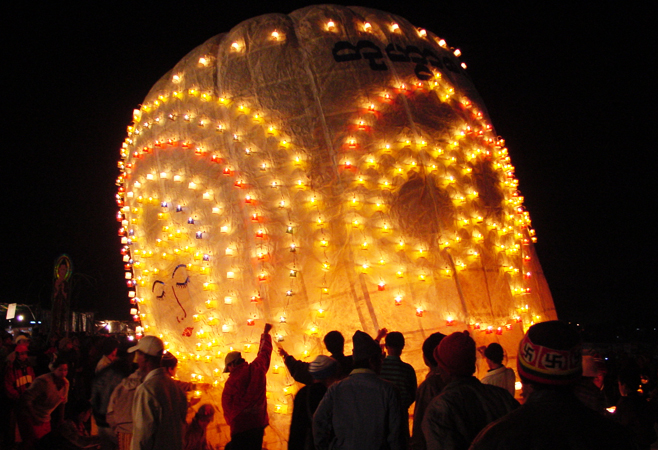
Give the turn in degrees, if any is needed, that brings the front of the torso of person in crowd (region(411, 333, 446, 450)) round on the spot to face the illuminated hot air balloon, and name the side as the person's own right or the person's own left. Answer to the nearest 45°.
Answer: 0° — they already face it

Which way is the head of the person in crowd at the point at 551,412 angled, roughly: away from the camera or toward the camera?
away from the camera

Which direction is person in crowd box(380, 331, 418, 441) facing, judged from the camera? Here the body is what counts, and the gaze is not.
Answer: away from the camera

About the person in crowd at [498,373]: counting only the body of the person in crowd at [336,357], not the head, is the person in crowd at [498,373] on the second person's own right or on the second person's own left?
on the second person's own right

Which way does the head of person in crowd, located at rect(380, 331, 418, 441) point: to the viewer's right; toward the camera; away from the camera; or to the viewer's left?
away from the camera

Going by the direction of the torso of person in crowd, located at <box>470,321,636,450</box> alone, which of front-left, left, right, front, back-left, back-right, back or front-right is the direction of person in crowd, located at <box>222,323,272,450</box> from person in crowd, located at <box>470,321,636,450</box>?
front-left

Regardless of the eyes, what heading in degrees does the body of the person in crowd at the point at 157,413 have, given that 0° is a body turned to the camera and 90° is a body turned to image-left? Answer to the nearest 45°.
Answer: approximately 135°

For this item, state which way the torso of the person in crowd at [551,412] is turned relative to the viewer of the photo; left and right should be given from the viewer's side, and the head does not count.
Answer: facing away from the viewer

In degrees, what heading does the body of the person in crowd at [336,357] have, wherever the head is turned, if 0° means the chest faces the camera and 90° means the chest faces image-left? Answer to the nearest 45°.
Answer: approximately 180°

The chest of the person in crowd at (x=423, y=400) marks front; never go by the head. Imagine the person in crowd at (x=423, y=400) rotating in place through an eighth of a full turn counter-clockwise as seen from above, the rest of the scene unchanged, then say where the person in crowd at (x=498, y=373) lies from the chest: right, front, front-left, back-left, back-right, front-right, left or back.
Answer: right

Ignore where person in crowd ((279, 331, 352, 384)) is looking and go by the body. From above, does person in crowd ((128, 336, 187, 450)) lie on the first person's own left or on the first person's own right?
on the first person's own left

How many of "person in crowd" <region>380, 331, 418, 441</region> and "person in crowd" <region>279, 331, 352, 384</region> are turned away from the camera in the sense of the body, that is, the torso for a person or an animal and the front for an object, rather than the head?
2

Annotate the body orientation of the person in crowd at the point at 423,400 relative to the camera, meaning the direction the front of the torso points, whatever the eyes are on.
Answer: away from the camera
